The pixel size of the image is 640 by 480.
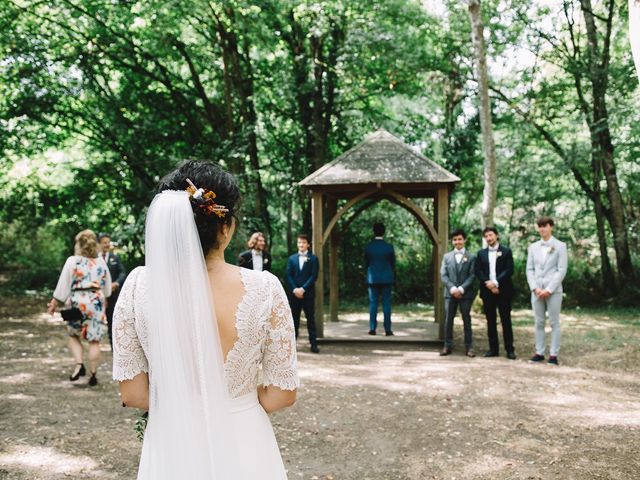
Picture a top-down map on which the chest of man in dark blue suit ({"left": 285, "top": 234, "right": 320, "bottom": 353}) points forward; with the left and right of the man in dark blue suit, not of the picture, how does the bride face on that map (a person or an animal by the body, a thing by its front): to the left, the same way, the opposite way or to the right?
the opposite way

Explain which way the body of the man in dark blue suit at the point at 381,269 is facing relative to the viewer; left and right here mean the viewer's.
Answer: facing away from the viewer

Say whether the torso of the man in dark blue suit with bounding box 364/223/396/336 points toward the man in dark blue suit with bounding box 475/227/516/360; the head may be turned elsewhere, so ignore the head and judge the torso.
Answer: no

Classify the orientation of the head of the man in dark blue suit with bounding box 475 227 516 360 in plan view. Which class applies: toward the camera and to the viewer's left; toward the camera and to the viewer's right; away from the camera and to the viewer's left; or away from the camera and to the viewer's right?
toward the camera and to the viewer's left

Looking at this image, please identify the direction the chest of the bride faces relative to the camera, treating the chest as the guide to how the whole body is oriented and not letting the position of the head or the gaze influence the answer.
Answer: away from the camera

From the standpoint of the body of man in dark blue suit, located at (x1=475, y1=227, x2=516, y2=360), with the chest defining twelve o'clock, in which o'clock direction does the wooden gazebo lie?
The wooden gazebo is roughly at 4 o'clock from the man in dark blue suit.

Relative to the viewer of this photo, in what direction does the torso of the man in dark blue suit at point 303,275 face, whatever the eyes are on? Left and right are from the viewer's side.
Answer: facing the viewer

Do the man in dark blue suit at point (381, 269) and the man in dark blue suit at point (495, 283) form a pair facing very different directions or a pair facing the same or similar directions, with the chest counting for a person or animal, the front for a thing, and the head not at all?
very different directions

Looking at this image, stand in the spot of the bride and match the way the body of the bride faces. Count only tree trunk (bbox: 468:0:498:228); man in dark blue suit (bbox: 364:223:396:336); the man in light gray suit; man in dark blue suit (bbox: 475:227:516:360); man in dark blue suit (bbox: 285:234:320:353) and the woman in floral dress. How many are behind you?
0

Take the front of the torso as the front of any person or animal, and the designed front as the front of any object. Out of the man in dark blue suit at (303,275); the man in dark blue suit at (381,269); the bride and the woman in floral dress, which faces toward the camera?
the man in dark blue suit at (303,275)

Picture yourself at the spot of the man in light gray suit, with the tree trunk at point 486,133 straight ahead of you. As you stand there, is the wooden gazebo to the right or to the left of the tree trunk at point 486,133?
left

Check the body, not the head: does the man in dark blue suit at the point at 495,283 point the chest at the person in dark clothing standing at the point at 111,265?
no

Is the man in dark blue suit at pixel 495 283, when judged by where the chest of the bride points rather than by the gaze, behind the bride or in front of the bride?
in front

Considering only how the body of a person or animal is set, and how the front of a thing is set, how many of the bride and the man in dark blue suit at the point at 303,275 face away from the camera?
1
